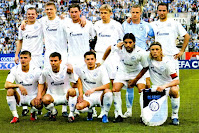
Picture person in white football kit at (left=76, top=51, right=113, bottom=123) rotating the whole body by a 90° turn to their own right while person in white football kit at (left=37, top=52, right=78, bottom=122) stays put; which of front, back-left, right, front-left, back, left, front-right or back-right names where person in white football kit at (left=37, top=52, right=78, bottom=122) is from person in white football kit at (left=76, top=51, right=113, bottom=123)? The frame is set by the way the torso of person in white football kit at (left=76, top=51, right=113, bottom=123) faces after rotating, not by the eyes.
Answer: front

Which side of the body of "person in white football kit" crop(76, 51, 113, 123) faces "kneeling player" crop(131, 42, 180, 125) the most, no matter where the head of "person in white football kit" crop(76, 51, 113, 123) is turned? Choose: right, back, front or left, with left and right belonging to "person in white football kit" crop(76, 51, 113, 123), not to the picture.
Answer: left

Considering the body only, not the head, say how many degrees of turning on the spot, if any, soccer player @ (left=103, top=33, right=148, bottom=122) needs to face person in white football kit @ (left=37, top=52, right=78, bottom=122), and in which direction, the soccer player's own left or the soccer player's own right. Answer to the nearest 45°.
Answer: approximately 90° to the soccer player's own right

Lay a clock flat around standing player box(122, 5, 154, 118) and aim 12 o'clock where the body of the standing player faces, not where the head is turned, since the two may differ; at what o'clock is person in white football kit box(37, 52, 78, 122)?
The person in white football kit is roughly at 2 o'clock from the standing player.

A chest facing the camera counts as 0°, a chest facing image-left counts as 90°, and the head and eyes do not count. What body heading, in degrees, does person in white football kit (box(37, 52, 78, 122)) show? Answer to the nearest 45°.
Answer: approximately 0°

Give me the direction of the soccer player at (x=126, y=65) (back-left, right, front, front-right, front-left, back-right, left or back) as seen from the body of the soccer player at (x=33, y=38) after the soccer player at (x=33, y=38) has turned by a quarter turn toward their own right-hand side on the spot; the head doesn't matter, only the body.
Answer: back-left

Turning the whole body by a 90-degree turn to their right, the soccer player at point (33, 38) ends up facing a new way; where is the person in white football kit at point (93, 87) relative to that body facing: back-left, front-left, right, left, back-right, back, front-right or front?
back-left

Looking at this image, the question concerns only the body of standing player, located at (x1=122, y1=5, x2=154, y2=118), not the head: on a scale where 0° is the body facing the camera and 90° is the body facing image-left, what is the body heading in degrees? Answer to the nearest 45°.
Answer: approximately 0°

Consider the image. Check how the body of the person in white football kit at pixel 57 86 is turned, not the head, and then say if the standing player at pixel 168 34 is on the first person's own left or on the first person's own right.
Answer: on the first person's own left
